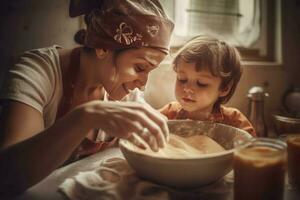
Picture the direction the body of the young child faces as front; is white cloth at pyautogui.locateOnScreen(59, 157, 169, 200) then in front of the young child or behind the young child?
in front

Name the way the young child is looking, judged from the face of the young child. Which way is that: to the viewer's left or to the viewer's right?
to the viewer's left

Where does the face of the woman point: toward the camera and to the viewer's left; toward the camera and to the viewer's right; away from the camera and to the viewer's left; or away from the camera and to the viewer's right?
toward the camera and to the viewer's right

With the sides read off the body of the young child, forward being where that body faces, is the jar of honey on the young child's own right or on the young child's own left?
on the young child's own left

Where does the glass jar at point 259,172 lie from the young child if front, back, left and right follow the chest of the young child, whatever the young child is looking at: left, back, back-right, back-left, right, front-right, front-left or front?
front-left

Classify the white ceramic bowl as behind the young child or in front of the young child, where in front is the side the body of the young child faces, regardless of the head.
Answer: in front

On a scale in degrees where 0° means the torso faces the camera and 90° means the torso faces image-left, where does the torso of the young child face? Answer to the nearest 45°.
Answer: approximately 45°
